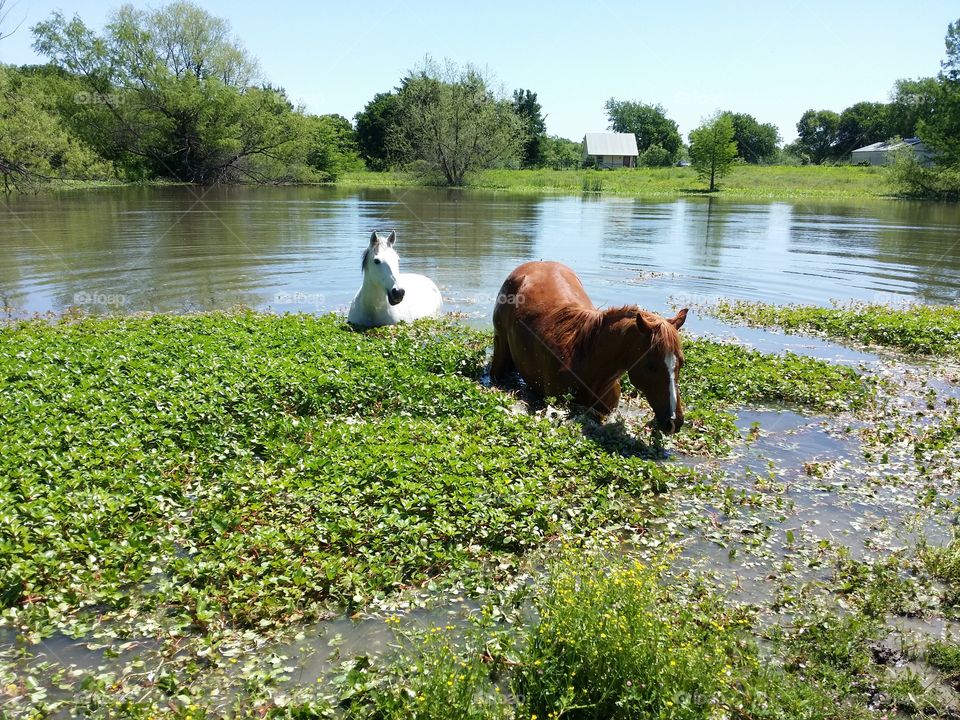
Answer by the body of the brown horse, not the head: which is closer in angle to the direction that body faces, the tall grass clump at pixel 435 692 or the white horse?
the tall grass clump

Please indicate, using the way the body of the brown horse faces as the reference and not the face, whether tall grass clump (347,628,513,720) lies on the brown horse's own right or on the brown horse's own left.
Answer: on the brown horse's own right

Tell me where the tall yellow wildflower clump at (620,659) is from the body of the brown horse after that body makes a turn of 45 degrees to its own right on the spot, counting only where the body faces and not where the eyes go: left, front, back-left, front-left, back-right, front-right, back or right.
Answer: front

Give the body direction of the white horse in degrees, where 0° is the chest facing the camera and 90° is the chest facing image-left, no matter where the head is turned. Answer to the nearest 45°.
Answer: approximately 45°

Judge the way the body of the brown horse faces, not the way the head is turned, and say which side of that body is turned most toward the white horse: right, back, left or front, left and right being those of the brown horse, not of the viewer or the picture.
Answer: back

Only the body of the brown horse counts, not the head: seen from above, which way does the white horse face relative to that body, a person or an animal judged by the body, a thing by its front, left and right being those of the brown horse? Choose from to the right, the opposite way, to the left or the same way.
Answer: to the right

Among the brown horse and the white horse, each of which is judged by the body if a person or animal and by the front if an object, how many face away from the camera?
0

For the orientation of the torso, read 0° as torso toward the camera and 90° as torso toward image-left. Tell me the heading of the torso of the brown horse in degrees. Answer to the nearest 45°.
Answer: approximately 315°
